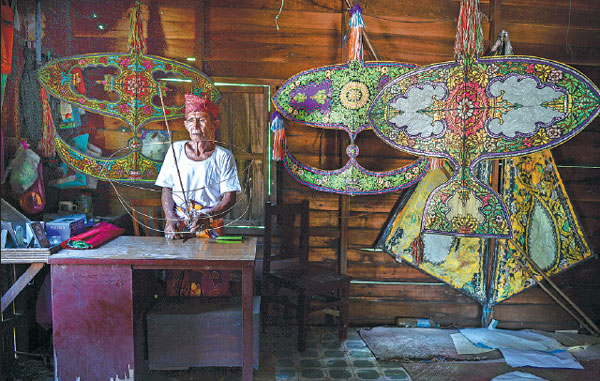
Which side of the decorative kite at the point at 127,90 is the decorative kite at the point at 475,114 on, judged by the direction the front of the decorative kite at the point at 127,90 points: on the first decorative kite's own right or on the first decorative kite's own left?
on the first decorative kite's own left

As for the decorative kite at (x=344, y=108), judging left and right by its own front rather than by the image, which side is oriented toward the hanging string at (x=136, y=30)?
right

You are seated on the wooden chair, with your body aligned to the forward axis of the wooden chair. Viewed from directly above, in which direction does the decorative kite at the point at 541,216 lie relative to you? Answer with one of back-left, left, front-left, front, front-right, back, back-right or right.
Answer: front-left

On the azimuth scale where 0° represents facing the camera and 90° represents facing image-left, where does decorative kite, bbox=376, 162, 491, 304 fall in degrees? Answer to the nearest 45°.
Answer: approximately 0°

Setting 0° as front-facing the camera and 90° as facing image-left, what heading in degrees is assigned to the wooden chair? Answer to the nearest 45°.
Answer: approximately 315°

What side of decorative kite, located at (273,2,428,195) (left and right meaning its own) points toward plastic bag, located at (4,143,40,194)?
right

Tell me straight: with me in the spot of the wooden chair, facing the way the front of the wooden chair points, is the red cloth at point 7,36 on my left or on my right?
on my right
